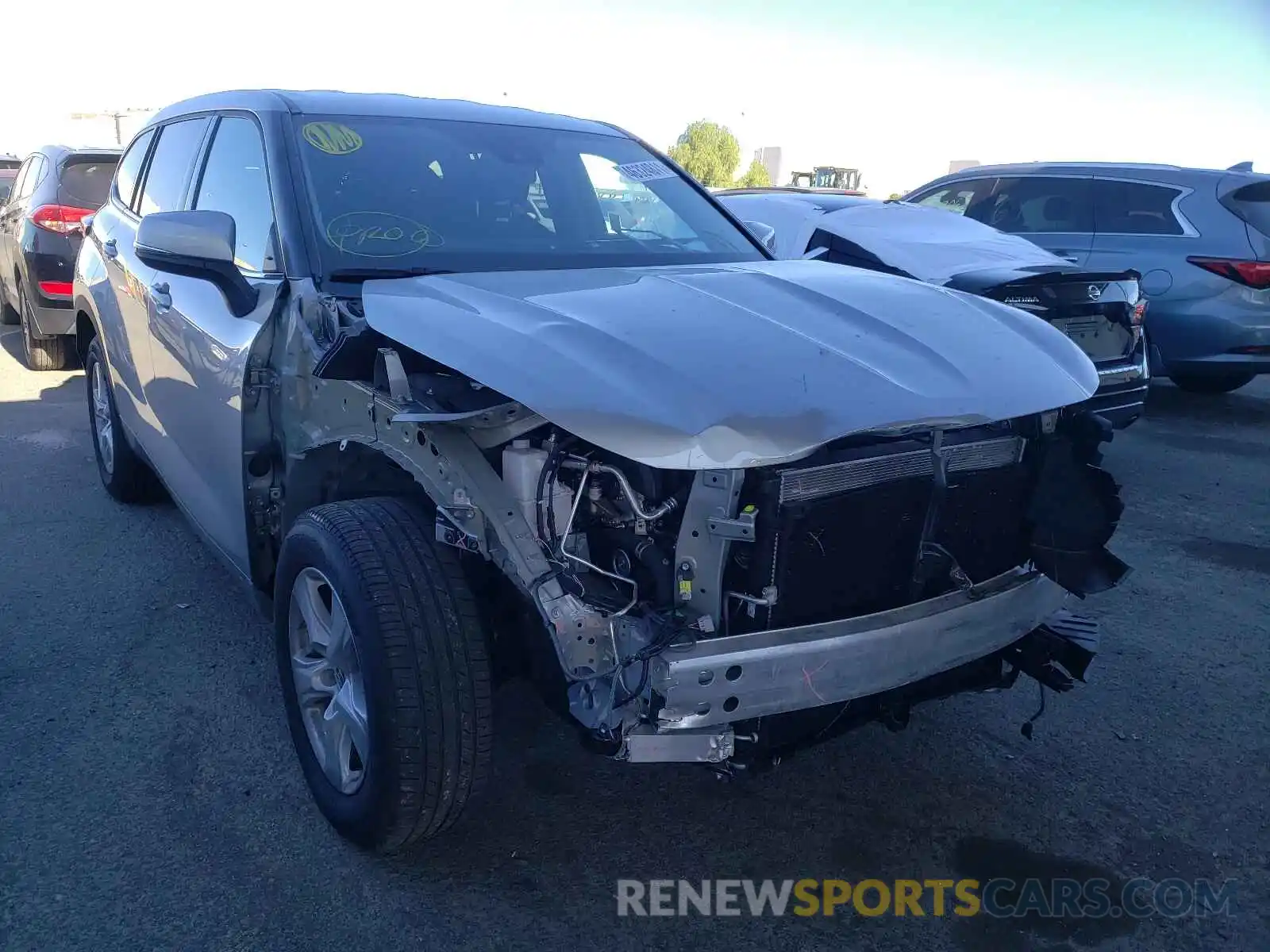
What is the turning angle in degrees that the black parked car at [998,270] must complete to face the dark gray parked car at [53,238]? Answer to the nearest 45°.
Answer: approximately 45° to its left

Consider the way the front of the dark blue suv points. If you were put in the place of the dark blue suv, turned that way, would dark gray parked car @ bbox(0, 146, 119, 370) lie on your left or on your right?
on your left

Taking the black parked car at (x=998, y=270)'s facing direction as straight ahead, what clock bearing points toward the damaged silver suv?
The damaged silver suv is roughly at 8 o'clock from the black parked car.

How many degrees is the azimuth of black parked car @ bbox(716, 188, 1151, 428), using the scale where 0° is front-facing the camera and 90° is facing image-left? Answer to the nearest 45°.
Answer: approximately 135°

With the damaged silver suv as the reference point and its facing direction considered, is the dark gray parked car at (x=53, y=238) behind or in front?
behind

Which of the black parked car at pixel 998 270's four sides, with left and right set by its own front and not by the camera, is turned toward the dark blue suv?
right

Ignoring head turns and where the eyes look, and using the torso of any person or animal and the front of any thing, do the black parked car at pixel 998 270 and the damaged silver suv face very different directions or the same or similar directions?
very different directions

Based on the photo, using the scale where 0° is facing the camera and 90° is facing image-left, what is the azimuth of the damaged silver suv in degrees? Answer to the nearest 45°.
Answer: approximately 315°

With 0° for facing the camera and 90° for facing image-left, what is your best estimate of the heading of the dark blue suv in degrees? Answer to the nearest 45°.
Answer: approximately 135°
